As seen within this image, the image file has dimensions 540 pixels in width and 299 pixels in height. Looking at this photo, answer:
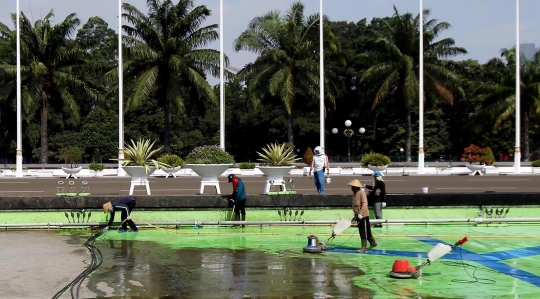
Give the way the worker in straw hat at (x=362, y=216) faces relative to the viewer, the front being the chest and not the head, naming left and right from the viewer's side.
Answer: facing to the left of the viewer

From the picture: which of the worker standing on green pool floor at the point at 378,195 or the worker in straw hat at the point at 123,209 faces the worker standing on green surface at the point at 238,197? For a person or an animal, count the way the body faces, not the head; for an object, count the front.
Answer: the worker standing on green pool floor at the point at 378,195

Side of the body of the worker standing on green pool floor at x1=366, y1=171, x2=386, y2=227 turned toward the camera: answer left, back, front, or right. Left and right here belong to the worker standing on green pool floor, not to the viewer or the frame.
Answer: left

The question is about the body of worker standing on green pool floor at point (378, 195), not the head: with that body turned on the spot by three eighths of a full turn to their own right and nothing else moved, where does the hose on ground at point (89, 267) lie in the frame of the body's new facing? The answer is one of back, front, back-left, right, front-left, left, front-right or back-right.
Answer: back

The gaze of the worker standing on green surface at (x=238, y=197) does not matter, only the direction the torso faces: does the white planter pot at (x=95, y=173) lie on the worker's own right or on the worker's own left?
on the worker's own right

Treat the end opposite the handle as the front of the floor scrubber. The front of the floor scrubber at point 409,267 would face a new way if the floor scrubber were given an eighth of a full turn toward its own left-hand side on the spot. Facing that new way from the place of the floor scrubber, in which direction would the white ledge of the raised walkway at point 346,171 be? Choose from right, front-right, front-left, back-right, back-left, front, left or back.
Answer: back-right

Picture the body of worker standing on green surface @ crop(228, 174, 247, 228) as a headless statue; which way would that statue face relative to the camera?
to the viewer's left

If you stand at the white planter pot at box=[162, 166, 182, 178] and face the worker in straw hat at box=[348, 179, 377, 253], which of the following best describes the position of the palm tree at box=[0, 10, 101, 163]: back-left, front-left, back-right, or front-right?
back-right

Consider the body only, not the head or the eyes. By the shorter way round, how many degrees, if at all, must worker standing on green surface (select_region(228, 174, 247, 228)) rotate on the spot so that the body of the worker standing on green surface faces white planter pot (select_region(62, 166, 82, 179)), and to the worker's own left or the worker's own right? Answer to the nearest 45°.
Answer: approximately 45° to the worker's own right

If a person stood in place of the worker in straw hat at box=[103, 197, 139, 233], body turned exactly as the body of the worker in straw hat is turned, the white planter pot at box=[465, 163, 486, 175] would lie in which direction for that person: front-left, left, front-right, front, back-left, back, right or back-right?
back-right

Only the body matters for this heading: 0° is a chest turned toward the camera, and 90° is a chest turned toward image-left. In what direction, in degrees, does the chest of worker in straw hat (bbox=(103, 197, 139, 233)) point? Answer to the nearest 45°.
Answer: approximately 90°

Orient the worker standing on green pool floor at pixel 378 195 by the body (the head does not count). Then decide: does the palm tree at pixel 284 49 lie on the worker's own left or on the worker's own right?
on the worker's own right

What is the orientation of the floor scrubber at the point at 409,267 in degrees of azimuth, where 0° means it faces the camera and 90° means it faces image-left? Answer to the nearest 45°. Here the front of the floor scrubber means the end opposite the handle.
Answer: approximately 90°
